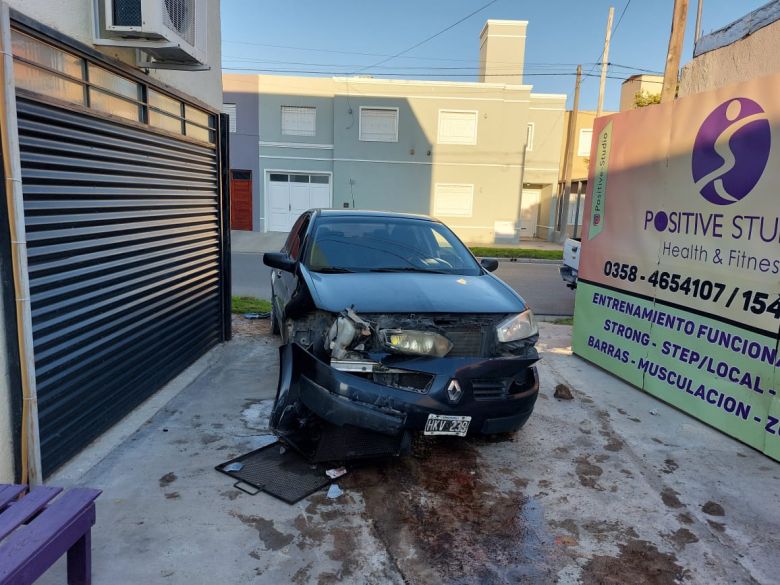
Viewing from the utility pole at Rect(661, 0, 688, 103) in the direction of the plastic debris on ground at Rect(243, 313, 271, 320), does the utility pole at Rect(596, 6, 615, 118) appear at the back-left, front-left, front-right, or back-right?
back-right

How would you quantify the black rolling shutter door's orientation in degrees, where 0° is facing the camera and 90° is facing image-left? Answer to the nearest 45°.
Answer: approximately 315°

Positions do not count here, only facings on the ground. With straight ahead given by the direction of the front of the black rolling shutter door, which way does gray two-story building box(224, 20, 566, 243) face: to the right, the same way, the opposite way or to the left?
to the right

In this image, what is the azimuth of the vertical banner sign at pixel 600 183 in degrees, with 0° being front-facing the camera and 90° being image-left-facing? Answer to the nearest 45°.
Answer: approximately 45°

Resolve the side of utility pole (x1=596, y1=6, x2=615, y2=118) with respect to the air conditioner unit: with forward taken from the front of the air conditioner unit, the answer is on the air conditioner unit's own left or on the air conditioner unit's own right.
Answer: on the air conditioner unit's own left

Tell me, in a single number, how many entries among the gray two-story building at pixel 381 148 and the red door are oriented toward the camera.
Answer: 2
